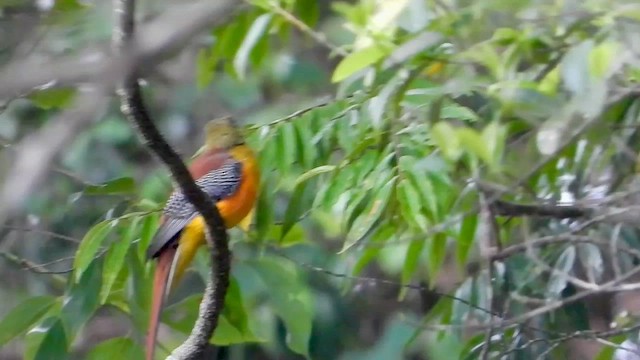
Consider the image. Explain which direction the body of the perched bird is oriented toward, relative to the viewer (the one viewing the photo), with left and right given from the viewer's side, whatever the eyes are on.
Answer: facing to the right of the viewer

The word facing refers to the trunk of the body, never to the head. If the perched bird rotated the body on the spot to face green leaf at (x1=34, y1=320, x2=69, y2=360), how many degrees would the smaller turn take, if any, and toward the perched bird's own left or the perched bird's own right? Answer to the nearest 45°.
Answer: approximately 135° to the perched bird's own right

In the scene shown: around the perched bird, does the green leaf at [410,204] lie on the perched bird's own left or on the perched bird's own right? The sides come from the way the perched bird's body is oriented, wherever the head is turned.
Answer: on the perched bird's own right

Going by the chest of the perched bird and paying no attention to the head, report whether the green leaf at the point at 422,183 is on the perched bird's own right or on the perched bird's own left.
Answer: on the perched bird's own right
